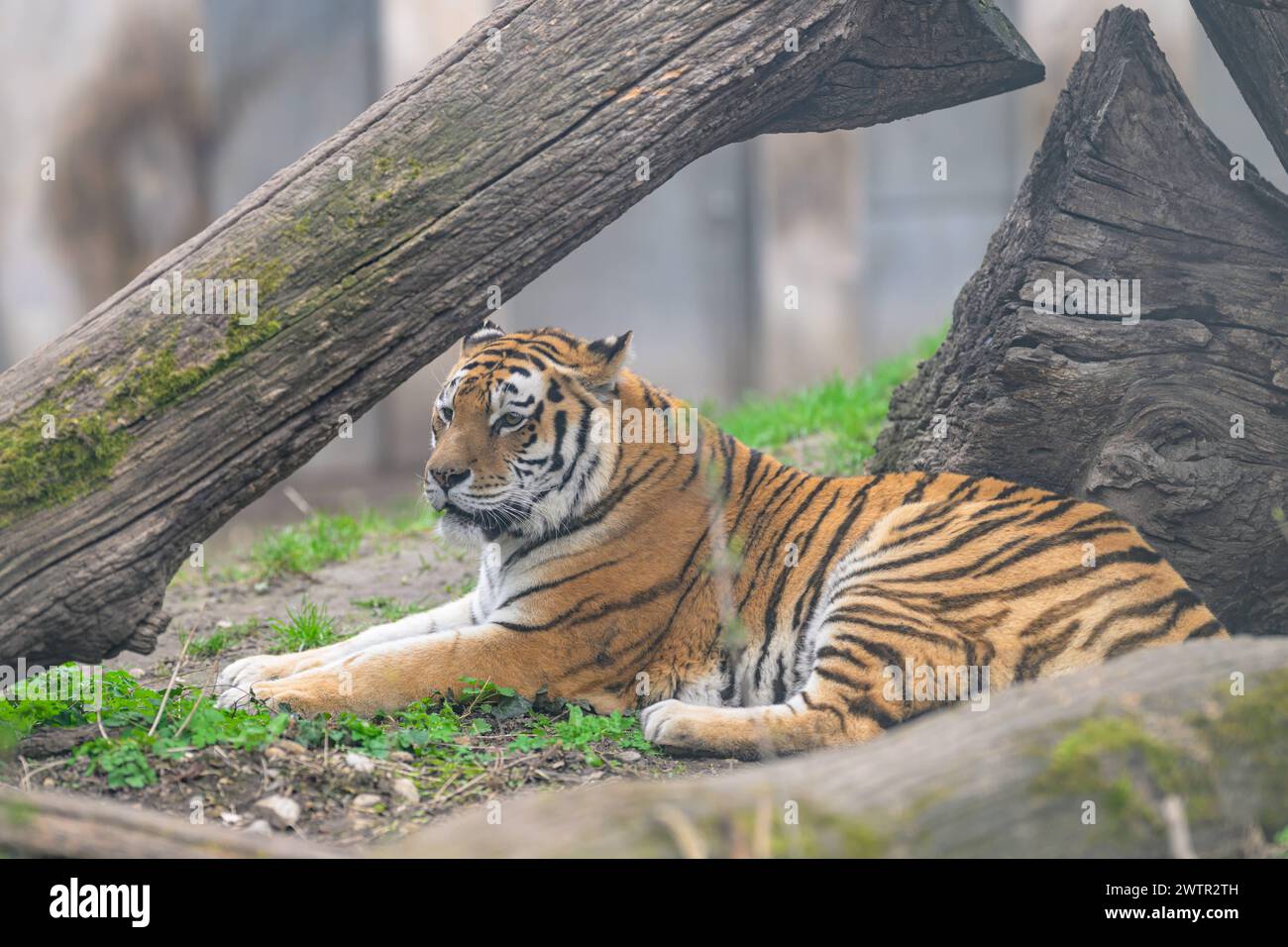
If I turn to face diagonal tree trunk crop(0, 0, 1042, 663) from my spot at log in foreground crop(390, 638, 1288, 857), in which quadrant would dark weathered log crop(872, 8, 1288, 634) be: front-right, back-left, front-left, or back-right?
front-right

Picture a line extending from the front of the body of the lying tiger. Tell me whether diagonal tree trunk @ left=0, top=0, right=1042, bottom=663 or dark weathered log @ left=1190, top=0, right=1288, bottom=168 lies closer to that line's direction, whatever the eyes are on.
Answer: the diagonal tree trunk

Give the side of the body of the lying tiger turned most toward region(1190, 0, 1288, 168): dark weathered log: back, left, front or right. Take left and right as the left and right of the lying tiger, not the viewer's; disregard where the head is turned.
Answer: back

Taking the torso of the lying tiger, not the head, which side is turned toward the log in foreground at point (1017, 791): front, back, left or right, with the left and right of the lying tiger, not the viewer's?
left

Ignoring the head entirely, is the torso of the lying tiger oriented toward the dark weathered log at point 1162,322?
no

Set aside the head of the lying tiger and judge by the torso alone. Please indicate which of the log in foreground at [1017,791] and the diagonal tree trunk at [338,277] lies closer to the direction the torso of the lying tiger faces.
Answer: the diagonal tree trunk

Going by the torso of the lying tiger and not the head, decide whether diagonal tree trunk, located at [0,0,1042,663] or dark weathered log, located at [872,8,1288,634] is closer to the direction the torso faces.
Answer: the diagonal tree trunk

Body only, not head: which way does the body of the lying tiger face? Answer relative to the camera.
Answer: to the viewer's left
